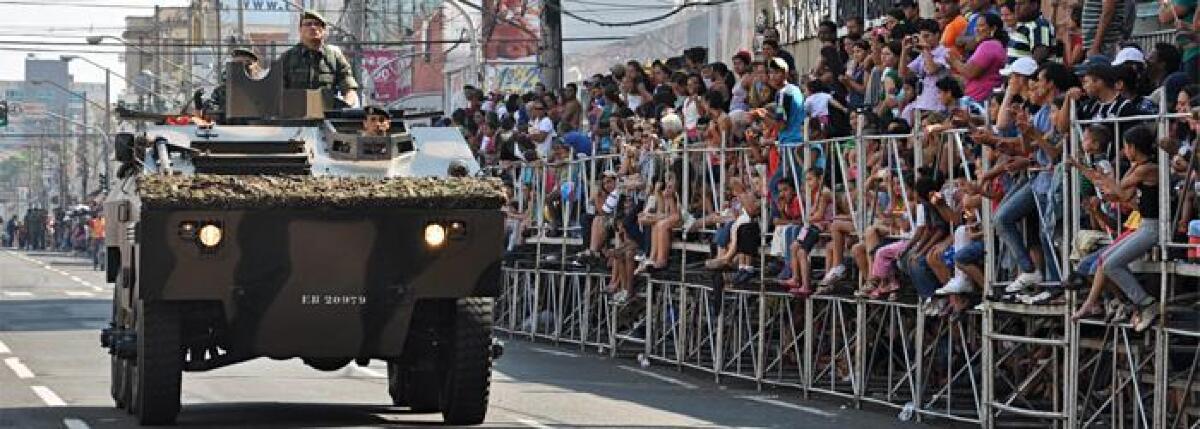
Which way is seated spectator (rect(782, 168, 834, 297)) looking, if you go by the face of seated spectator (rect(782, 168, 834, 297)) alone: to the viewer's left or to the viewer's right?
to the viewer's left

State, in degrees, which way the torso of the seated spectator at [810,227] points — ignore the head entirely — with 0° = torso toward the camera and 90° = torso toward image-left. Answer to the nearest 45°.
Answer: approximately 90°

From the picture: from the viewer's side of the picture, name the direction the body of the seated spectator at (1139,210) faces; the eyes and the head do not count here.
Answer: to the viewer's left

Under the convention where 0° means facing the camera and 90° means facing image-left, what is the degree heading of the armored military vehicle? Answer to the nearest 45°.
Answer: approximately 0°

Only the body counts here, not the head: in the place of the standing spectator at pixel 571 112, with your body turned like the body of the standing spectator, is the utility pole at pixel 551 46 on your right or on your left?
on your right

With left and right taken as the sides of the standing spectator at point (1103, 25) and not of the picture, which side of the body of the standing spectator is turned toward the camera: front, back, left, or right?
left

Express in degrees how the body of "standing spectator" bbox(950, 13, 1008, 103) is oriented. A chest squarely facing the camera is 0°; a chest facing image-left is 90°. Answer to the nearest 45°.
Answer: approximately 90°

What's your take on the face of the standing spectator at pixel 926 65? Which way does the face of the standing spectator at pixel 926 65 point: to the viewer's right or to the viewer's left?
to the viewer's left

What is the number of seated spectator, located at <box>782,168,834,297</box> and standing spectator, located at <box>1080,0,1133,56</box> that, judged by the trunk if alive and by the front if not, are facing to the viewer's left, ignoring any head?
2

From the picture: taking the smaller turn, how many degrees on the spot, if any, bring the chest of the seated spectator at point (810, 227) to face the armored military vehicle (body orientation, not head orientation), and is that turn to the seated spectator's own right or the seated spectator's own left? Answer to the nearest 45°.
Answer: approximately 45° to the seated spectator's own left
